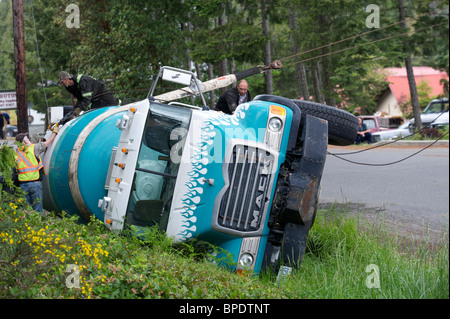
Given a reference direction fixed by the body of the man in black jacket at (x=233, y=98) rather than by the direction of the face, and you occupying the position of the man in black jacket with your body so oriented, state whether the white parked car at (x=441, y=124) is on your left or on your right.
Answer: on your left

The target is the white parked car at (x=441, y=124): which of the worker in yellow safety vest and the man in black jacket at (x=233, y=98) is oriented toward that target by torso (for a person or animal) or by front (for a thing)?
the worker in yellow safety vest

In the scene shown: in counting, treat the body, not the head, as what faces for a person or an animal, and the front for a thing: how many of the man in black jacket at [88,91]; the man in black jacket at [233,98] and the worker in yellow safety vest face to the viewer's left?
1

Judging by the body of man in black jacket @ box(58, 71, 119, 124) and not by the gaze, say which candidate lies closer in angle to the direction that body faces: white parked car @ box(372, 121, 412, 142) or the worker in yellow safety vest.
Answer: the worker in yellow safety vest

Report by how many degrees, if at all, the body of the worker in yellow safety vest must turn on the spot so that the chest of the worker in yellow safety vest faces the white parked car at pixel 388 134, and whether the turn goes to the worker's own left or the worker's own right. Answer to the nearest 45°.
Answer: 0° — they already face it

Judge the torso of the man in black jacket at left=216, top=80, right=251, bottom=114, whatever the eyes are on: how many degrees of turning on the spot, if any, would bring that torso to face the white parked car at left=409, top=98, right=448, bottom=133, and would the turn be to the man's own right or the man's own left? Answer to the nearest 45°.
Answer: approximately 90° to the man's own left

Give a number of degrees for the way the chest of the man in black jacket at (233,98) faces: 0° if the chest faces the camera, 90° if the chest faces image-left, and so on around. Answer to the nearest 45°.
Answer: approximately 315°

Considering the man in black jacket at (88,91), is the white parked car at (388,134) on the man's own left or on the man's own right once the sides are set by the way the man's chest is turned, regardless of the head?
on the man's own right

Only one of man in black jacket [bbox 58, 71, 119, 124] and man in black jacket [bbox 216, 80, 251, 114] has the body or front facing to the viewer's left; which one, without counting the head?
man in black jacket [bbox 58, 71, 119, 124]

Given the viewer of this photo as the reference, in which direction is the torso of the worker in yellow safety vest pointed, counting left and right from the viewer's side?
facing away from the viewer and to the right of the viewer

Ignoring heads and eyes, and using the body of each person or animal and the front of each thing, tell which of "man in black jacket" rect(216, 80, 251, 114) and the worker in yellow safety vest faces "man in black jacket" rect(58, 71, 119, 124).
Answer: the worker in yellow safety vest
